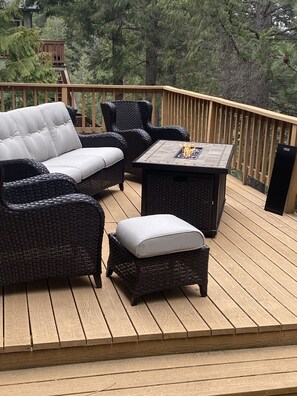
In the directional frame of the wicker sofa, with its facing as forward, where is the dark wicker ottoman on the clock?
The dark wicker ottoman is roughly at 1 o'clock from the wicker sofa.

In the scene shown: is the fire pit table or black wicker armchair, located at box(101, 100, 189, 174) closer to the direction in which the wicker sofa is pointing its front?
the fire pit table

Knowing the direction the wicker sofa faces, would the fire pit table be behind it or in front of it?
in front

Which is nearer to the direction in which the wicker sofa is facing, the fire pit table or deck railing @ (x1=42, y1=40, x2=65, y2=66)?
the fire pit table

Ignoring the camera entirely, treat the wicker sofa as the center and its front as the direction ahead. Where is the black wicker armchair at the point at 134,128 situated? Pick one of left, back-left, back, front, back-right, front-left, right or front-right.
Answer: left

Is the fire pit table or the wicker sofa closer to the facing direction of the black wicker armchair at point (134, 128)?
the fire pit table

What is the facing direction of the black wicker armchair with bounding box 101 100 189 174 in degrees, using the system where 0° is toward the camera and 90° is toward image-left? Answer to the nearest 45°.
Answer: approximately 315°

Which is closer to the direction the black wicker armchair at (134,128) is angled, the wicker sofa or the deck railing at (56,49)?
the wicker sofa

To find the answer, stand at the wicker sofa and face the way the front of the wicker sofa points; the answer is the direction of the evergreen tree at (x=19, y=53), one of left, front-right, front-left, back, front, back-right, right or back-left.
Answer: back-left

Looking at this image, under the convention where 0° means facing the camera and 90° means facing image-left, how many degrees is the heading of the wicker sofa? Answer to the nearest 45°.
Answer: approximately 315°

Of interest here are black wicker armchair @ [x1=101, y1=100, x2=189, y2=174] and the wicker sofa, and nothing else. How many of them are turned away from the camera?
0

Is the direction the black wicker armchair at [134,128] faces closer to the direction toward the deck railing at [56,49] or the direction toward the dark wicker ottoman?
the dark wicker ottoman
